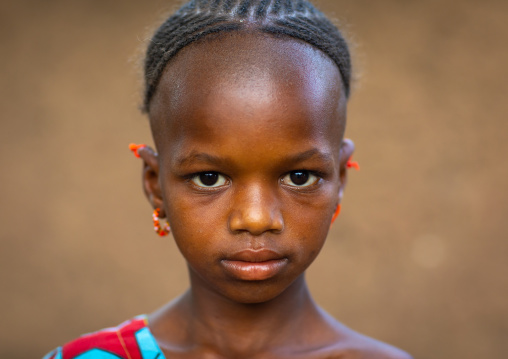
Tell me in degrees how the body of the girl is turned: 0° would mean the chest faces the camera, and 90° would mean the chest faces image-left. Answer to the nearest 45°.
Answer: approximately 0°
